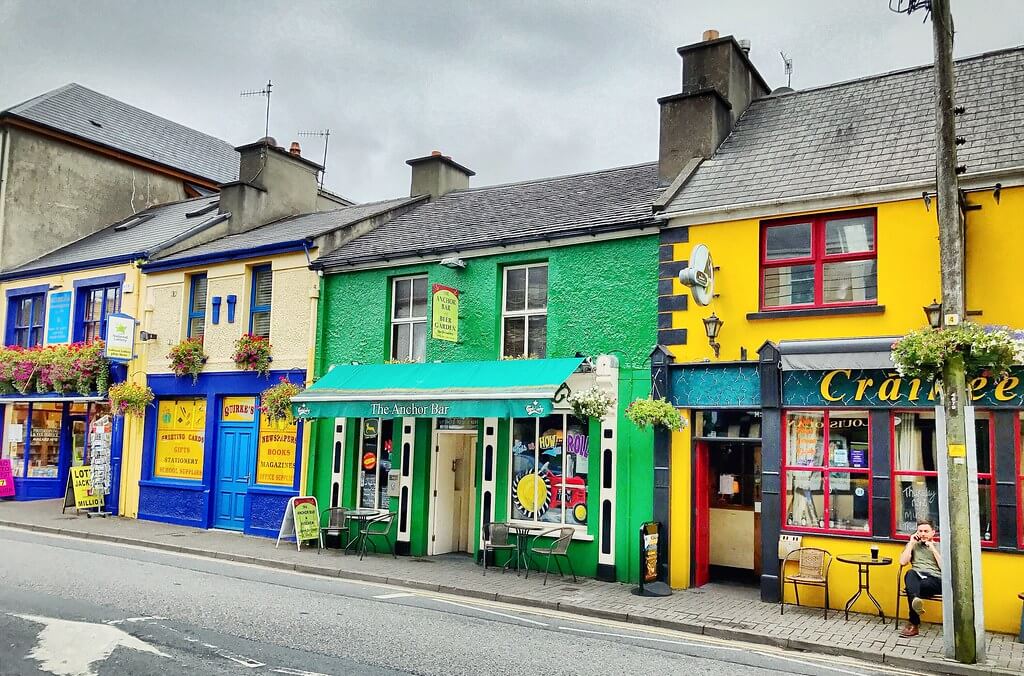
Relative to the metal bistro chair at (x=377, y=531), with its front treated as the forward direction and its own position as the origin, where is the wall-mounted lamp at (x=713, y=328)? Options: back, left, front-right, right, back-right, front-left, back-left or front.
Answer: back-left

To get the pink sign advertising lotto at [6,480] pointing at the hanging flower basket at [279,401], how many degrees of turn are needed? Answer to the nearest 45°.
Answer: approximately 45° to its left

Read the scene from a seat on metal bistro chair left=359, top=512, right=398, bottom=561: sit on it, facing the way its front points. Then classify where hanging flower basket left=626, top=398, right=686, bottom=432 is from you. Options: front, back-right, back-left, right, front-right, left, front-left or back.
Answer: back-left

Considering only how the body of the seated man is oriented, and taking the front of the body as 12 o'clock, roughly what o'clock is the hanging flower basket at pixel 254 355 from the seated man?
The hanging flower basket is roughly at 2 o'clock from the seated man.

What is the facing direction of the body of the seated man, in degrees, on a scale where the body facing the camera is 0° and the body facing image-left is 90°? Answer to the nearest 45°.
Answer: approximately 45°

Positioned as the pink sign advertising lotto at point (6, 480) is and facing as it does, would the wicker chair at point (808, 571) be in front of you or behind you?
in front

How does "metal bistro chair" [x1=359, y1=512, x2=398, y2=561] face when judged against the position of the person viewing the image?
facing to the left of the viewer

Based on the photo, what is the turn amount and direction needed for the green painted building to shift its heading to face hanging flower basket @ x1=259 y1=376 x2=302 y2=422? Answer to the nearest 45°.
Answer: approximately 90° to its right
